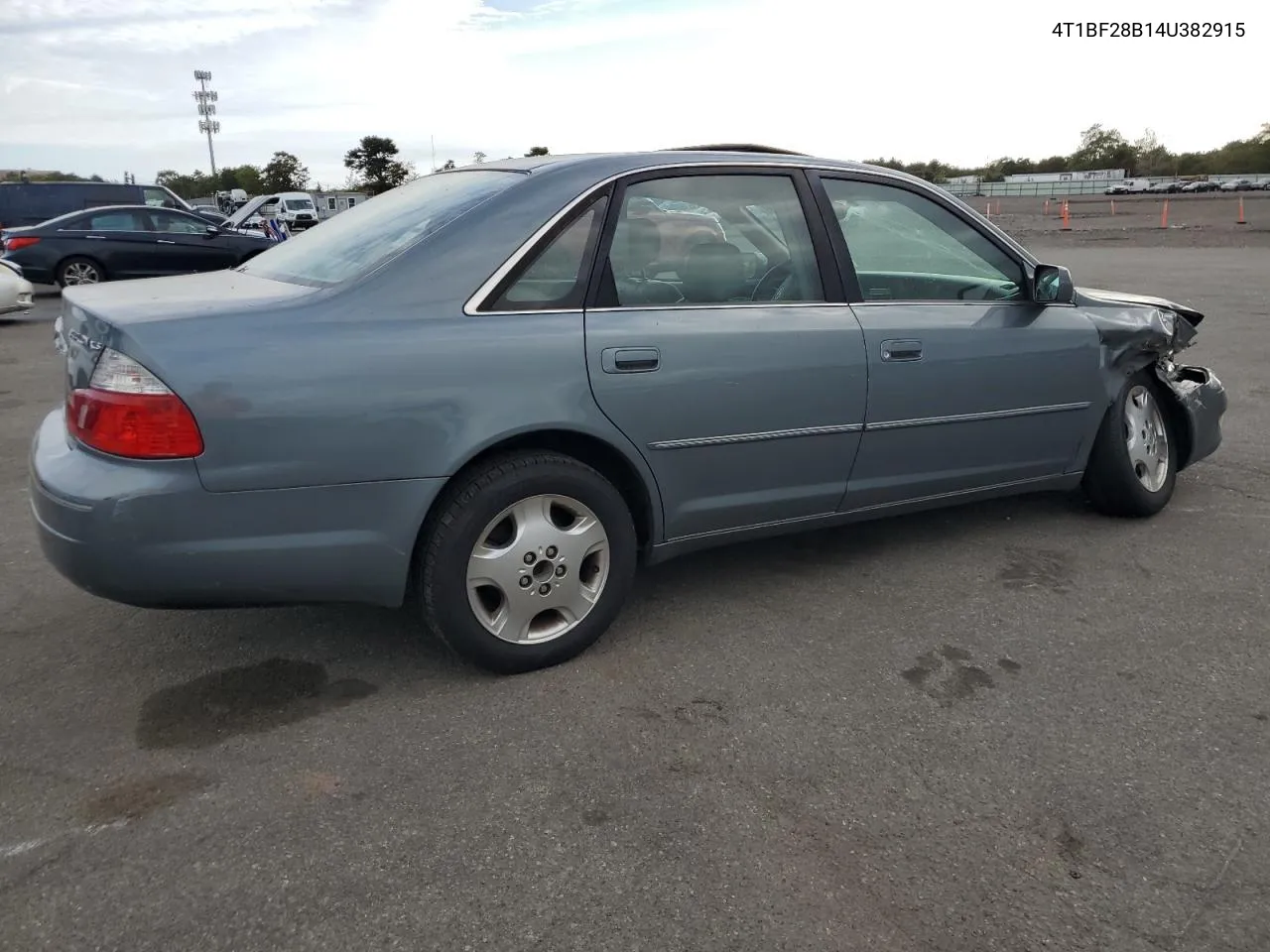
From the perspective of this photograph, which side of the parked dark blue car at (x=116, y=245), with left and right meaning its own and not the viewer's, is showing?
right

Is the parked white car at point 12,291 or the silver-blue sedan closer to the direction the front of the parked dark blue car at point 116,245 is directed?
the silver-blue sedan

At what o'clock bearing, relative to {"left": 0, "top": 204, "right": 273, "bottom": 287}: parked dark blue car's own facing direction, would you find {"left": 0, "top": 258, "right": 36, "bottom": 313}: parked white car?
The parked white car is roughly at 4 o'clock from the parked dark blue car.

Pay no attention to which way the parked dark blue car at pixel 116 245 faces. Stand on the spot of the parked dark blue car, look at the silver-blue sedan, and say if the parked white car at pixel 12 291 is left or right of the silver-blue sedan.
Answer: right

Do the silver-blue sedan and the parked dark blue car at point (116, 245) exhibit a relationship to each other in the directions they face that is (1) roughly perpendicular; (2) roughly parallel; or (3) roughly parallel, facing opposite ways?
roughly parallel

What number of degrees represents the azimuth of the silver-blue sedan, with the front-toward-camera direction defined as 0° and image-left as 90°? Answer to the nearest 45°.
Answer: approximately 225°
